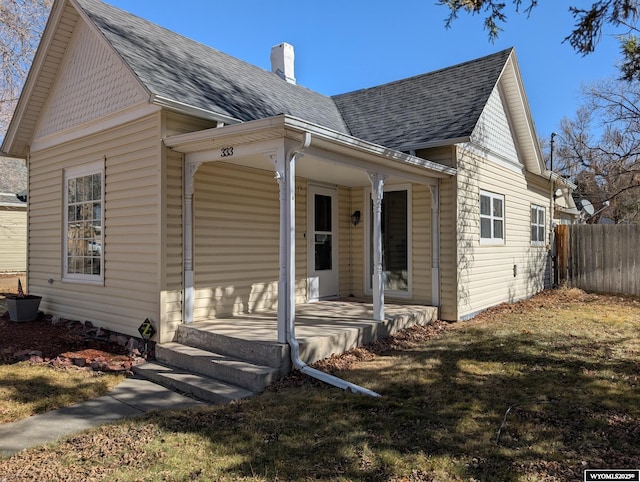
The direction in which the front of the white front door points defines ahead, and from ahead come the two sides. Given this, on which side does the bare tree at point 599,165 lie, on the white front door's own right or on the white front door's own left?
on the white front door's own left

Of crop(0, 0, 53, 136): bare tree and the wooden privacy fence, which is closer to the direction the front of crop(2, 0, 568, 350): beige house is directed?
the bare tree

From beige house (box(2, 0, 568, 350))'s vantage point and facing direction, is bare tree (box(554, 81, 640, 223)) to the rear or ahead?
to the rear

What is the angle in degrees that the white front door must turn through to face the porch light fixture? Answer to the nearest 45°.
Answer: approximately 90° to its left

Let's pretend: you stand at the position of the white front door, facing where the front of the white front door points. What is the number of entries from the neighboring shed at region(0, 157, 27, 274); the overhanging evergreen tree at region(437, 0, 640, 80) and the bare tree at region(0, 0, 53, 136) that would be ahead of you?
1
